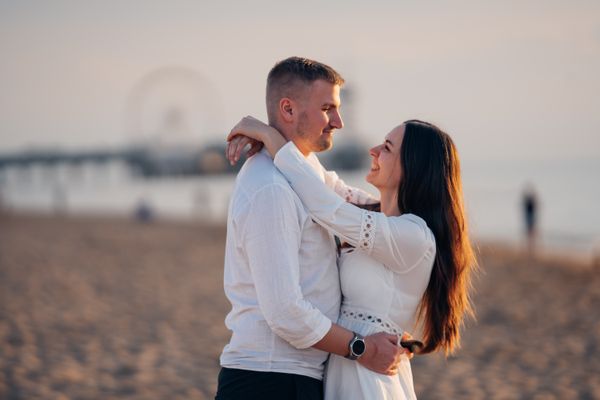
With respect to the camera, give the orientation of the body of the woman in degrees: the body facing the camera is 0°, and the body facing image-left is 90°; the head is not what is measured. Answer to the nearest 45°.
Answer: approximately 90°

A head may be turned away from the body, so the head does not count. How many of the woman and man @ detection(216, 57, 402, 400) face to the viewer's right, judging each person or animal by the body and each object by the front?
1

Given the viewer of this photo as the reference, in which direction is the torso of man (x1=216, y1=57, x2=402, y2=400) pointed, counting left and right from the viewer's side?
facing to the right of the viewer

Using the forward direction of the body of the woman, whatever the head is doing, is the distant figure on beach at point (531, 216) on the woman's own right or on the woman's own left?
on the woman's own right

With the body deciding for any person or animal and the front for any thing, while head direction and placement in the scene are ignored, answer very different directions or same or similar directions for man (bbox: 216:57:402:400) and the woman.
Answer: very different directions

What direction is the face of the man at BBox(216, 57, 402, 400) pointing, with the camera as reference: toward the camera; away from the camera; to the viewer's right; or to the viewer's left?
to the viewer's right

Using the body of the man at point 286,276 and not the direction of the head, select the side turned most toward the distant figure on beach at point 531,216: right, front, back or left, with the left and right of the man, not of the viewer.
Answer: left

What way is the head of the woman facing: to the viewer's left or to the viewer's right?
to the viewer's left
